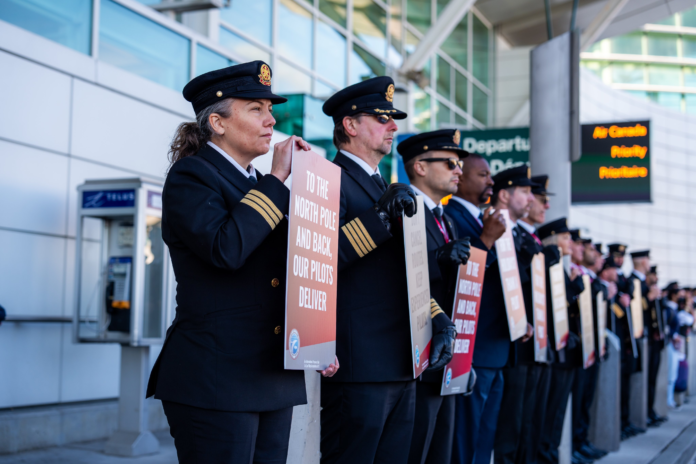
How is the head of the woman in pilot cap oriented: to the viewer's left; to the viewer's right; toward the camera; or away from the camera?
to the viewer's right

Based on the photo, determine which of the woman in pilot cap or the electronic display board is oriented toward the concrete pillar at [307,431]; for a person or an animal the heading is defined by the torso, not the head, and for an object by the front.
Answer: the electronic display board

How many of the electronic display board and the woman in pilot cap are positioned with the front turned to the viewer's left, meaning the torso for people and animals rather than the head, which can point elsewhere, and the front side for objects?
0

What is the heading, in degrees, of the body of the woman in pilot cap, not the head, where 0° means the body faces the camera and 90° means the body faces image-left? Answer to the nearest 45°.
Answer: approximately 315°

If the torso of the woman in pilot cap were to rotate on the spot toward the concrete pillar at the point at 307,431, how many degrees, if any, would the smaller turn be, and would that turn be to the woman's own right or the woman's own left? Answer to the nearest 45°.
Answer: approximately 135° to the woman's own left

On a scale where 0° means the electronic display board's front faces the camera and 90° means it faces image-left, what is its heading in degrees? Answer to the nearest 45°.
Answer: approximately 0°
